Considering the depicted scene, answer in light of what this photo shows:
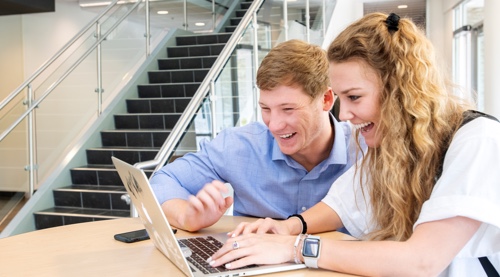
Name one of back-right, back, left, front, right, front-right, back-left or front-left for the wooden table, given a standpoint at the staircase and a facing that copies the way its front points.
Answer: front-left

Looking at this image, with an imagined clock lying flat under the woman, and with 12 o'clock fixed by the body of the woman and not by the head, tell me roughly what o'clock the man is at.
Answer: The man is roughly at 2 o'clock from the woman.

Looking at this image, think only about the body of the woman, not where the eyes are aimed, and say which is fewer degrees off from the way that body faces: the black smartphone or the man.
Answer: the black smartphone

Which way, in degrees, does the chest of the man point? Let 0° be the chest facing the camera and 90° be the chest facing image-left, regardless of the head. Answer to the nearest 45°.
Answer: approximately 45°

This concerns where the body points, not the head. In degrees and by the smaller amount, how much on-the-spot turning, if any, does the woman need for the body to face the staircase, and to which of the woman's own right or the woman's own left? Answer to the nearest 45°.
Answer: approximately 45° to the woman's own right

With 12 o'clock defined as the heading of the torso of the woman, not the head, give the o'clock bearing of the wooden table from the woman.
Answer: The wooden table is roughly at 12 o'clock from the woman.

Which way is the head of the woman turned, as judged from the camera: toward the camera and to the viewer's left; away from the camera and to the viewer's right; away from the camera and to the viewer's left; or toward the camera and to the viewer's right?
toward the camera and to the viewer's left

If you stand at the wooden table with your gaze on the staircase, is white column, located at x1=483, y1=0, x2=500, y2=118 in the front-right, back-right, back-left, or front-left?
front-right

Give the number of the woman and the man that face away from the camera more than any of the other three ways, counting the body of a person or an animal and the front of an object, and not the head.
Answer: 0

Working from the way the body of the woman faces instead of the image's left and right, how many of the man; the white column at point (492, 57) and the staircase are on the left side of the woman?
0

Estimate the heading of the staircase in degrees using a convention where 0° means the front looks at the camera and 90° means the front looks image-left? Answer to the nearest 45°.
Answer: approximately 45°

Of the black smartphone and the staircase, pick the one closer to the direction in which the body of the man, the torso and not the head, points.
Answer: the black smartphone

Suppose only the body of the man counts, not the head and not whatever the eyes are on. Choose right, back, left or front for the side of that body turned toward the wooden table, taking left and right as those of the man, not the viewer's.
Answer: front

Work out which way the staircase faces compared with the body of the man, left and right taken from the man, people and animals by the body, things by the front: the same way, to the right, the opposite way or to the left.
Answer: the same way

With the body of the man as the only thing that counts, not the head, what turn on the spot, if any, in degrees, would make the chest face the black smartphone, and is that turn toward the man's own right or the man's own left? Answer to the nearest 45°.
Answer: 0° — they already face it

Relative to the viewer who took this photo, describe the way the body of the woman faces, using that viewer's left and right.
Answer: facing to the left of the viewer

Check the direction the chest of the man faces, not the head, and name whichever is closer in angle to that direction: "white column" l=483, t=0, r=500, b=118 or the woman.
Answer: the woman

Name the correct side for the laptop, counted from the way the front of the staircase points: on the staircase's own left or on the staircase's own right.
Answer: on the staircase's own left

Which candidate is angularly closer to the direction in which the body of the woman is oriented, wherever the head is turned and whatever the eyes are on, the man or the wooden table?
the wooden table

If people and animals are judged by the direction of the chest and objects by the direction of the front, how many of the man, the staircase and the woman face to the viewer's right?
0

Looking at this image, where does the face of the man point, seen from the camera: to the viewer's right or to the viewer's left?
to the viewer's left
